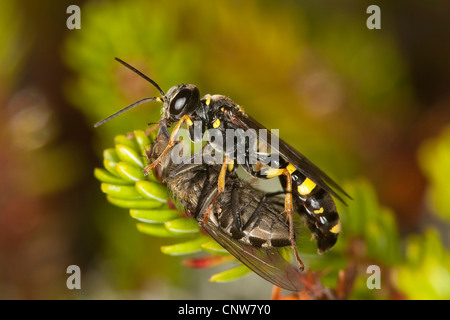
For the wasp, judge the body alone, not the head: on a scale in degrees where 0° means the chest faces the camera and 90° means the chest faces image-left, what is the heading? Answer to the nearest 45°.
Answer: approximately 90°
